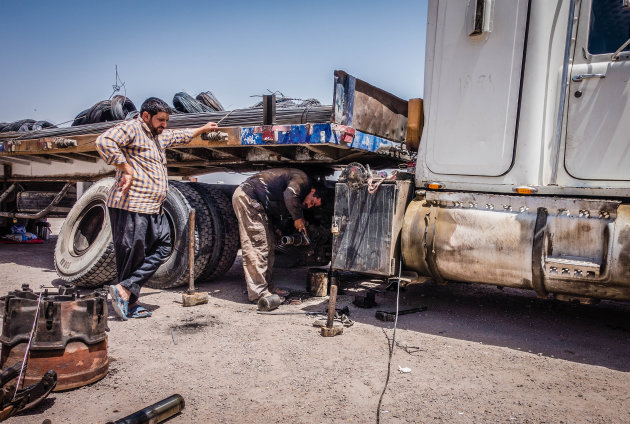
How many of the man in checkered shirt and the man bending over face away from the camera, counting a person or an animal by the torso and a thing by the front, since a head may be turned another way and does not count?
0

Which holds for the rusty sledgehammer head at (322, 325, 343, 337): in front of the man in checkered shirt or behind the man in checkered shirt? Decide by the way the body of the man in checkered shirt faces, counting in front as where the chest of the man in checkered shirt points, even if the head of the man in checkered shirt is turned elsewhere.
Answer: in front

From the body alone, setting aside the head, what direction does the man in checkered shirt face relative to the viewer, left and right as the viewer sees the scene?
facing the viewer and to the right of the viewer

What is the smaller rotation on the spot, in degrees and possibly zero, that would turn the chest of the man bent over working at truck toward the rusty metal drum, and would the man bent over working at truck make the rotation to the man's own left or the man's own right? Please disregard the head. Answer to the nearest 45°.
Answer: approximately 135° to the man's own right

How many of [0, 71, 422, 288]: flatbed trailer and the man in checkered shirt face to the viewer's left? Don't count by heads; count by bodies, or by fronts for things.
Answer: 0

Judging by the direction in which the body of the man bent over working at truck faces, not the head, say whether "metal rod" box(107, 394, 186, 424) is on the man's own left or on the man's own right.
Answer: on the man's own right

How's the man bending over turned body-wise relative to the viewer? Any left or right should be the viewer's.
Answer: facing to the right of the viewer
